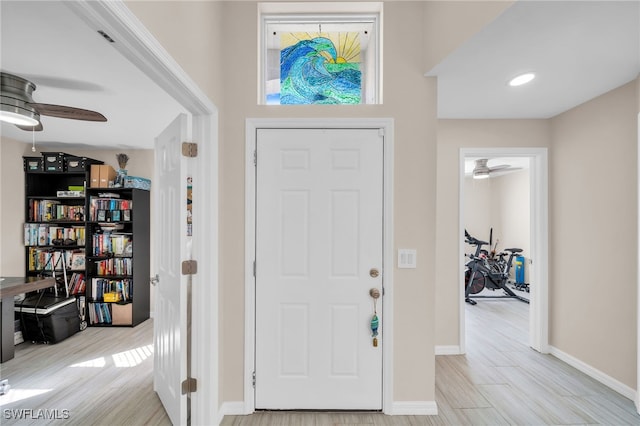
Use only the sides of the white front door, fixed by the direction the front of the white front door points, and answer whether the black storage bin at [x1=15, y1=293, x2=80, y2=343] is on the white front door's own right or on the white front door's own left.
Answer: on the white front door's own right

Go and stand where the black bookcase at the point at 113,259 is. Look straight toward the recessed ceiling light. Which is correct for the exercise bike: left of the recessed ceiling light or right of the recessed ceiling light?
left

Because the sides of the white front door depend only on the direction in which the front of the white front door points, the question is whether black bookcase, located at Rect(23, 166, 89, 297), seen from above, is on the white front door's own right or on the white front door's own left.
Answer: on the white front door's own right

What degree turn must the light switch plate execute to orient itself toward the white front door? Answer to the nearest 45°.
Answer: approximately 90° to its right

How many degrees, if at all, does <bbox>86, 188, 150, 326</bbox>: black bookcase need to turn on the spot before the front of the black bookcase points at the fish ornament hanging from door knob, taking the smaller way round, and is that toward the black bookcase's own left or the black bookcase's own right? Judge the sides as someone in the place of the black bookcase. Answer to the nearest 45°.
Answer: approximately 90° to the black bookcase's own left

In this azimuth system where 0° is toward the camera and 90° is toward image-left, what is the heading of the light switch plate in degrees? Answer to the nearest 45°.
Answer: approximately 0°

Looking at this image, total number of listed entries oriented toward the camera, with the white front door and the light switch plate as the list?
2

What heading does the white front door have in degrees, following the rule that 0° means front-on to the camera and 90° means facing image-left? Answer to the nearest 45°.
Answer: approximately 0°
